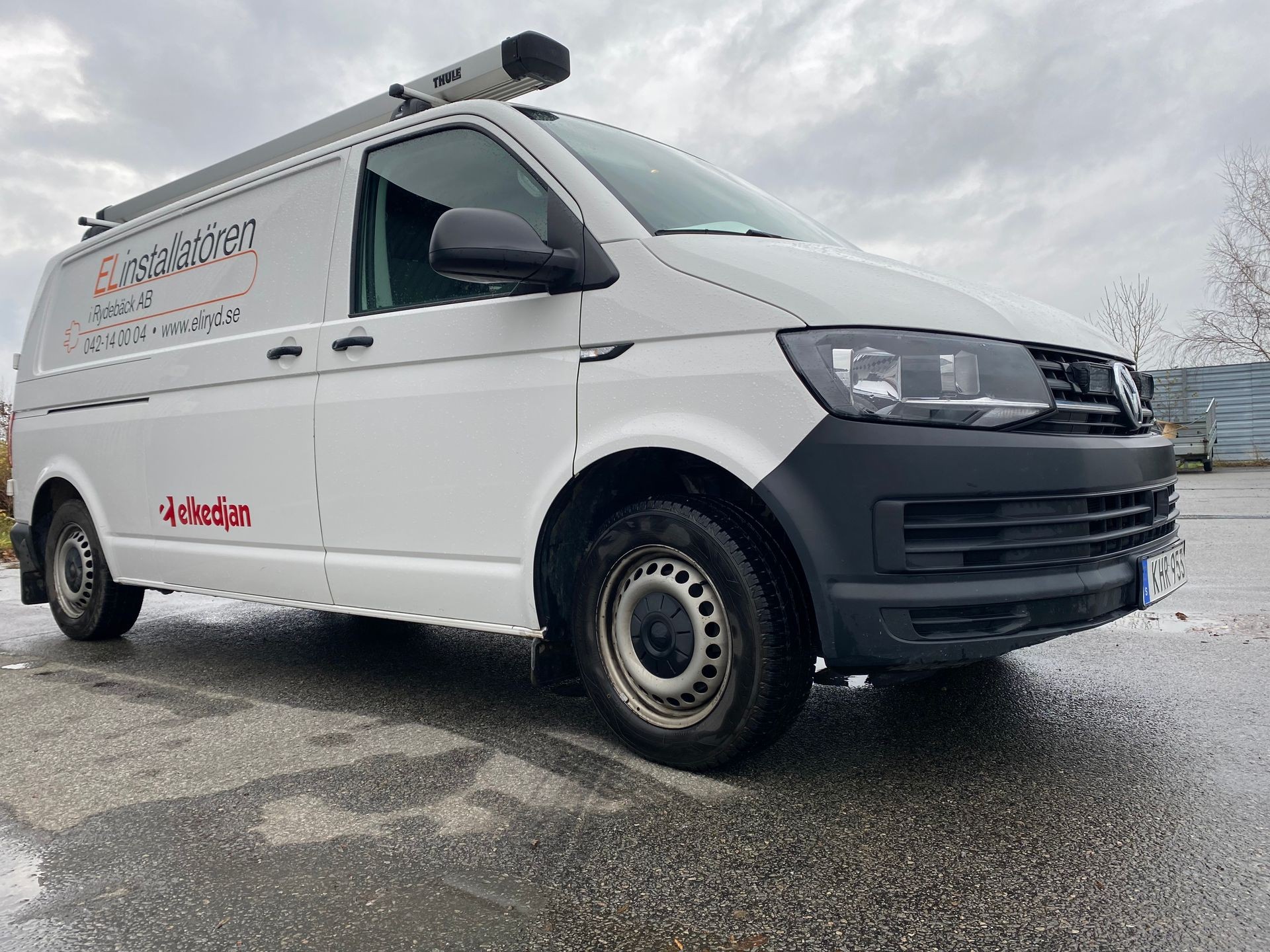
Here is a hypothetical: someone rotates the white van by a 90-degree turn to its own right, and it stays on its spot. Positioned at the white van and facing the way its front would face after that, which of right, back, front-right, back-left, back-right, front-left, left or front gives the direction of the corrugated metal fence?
back

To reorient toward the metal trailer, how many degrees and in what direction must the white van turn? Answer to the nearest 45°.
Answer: approximately 90° to its left

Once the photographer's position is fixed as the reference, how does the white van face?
facing the viewer and to the right of the viewer
